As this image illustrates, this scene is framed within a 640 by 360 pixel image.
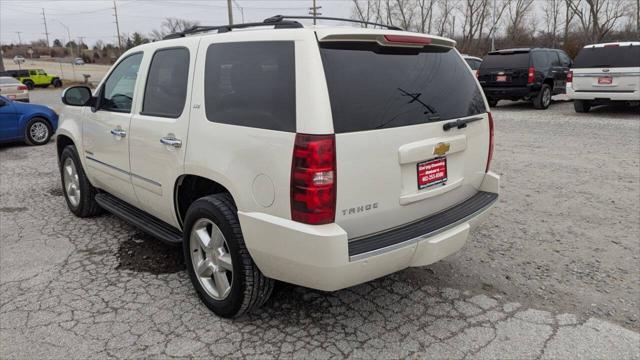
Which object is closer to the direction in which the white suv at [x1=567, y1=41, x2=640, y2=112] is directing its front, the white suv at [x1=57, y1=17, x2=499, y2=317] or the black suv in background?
the black suv in background

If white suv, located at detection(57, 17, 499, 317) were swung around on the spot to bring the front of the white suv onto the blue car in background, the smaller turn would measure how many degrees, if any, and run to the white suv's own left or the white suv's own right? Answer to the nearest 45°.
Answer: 0° — it already faces it

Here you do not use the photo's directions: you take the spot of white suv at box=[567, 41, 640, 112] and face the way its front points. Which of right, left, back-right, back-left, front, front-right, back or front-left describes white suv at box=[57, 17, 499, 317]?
back

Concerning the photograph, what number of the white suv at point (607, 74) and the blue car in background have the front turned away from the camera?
1

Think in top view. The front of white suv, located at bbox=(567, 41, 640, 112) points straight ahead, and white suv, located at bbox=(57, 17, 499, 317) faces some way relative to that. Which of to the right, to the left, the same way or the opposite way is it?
to the left

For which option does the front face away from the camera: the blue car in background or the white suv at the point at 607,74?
the white suv

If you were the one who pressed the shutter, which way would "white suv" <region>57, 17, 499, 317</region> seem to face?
facing away from the viewer and to the left of the viewer

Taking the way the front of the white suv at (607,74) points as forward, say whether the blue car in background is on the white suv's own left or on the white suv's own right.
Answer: on the white suv's own left

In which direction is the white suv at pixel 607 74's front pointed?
away from the camera
